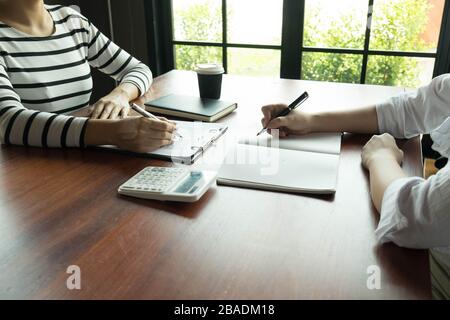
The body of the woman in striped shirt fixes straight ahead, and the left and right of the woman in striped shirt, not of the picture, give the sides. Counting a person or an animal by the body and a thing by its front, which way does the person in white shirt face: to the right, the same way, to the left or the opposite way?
the opposite way

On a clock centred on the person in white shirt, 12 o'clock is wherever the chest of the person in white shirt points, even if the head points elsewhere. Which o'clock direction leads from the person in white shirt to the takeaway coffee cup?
The takeaway coffee cup is roughly at 1 o'clock from the person in white shirt.

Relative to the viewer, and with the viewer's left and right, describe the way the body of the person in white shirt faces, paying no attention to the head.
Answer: facing to the left of the viewer

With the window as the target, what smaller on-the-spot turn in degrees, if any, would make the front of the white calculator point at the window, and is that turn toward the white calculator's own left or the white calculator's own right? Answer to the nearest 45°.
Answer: approximately 135° to the white calculator's own right

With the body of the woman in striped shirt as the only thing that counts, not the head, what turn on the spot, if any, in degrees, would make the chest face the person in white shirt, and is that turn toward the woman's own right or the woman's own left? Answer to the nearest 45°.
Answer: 0° — they already face them

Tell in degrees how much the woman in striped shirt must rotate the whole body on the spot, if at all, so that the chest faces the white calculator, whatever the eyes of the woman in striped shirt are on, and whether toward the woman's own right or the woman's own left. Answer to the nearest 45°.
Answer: approximately 45° to the woman's own right

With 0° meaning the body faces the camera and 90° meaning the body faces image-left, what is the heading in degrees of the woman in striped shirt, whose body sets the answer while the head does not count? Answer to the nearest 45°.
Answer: approximately 315°

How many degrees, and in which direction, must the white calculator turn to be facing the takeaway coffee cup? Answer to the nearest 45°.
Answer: approximately 90° to its right

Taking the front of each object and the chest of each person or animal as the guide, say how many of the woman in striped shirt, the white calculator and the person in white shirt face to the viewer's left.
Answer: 2

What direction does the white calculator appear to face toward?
to the viewer's left
